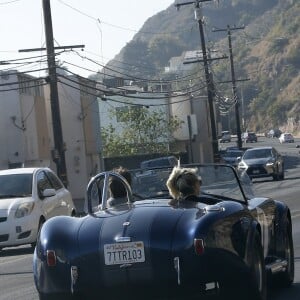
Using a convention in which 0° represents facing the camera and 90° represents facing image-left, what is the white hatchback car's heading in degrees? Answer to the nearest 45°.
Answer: approximately 45°

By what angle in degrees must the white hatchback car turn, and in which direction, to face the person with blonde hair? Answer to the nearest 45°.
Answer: approximately 45° to its left

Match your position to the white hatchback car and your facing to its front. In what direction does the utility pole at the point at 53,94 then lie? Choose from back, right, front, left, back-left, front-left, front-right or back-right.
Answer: back-right

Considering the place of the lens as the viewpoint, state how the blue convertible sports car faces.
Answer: facing away from the viewer and to the right of the viewer

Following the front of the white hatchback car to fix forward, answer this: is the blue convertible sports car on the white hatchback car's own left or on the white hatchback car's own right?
on the white hatchback car's own left

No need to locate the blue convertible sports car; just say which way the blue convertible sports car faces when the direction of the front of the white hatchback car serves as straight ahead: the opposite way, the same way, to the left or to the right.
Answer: the opposite way

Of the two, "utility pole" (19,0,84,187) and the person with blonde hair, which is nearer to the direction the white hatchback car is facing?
the person with blonde hair
